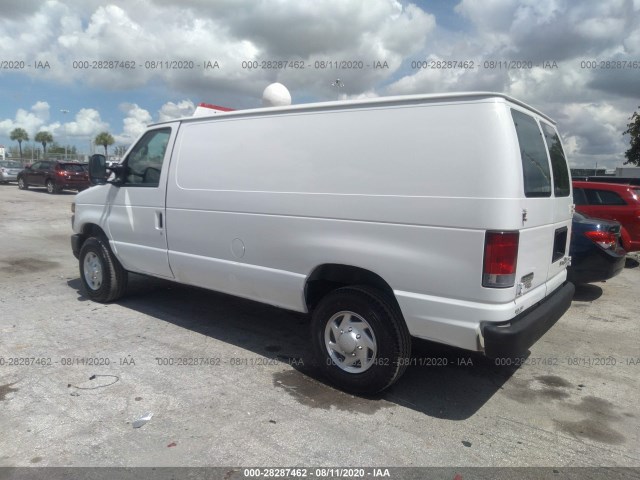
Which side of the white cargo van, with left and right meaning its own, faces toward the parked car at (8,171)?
front

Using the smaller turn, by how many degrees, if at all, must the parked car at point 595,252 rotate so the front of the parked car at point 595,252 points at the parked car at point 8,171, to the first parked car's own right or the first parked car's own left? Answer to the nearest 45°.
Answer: approximately 45° to the first parked car's own left

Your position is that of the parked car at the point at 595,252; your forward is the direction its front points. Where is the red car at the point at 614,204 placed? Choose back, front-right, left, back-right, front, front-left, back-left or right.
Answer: front-right

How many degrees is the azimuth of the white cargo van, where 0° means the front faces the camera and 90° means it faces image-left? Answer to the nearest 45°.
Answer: approximately 135°

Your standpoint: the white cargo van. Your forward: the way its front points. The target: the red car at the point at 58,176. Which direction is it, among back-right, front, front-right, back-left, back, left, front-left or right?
front

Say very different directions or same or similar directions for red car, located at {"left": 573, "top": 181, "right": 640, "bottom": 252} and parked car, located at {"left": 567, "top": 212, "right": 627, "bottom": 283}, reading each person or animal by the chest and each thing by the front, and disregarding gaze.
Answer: same or similar directions

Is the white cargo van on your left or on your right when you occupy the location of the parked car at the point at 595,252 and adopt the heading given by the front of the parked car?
on your left

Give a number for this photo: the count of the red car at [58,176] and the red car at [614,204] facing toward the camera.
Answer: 0

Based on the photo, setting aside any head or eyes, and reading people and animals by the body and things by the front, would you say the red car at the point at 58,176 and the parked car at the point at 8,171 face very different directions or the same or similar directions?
same or similar directions
